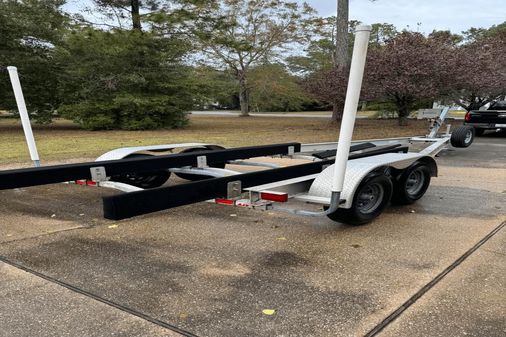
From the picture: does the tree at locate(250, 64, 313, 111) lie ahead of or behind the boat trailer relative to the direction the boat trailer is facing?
ahead

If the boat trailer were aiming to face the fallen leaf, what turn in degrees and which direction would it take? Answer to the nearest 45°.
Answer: approximately 135° to its right

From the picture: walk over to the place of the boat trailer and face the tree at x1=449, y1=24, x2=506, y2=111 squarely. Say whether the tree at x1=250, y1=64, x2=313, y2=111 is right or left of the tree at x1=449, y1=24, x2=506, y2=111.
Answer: left

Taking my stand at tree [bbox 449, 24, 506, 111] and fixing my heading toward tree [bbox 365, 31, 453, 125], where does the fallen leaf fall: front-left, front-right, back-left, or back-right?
front-left

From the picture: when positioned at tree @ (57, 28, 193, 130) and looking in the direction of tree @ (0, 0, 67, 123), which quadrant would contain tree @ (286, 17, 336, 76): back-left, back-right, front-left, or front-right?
back-right

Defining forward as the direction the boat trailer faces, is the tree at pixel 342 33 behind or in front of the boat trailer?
in front

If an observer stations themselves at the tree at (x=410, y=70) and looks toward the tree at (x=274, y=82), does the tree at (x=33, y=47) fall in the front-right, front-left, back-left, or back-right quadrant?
front-left

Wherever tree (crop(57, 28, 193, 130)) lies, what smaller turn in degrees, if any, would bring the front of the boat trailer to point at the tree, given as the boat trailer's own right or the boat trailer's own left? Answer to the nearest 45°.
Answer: approximately 45° to the boat trailer's own left

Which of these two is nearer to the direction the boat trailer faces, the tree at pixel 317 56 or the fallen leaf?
the tree

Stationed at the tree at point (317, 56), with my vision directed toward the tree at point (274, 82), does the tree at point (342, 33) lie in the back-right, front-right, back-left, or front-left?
front-left

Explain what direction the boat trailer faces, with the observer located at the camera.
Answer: facing away from the viewer and to the right of the viewer

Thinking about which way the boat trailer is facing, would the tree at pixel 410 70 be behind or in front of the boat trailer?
in front

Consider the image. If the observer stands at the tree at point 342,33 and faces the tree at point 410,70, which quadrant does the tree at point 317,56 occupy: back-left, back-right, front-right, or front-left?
back-left

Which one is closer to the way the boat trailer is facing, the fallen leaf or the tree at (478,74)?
the tree
